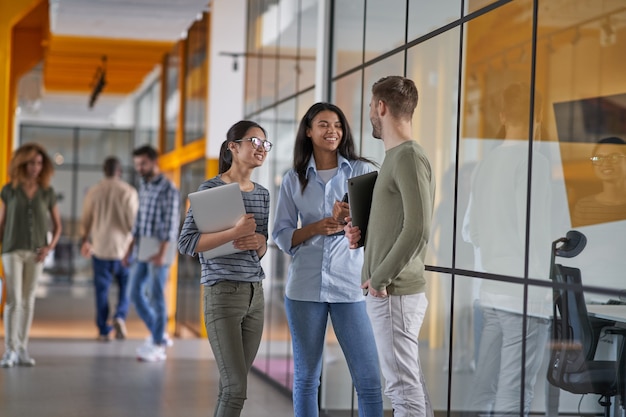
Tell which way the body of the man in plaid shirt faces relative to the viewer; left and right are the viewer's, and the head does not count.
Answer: facing the viewer and to the left of the viewer

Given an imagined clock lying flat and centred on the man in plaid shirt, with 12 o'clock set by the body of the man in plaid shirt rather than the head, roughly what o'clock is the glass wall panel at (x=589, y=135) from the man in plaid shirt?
The glass wall panel is roughly at 10 o'clock from the man in plaid shirt.

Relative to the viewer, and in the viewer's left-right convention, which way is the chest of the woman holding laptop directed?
facing the viewer and to the right of the viewer

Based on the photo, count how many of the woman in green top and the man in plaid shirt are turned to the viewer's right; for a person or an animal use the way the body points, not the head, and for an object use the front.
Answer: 0

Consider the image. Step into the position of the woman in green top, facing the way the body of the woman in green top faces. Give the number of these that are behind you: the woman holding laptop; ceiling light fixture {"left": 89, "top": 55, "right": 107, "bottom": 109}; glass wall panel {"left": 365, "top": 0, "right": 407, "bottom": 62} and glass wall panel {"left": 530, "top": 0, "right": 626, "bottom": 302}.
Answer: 1

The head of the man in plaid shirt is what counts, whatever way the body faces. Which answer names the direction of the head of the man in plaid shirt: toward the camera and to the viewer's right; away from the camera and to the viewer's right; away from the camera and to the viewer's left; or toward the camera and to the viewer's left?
toward the camera and to the viewer's left

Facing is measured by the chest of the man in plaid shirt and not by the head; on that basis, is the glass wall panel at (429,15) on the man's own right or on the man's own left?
on the man's own left

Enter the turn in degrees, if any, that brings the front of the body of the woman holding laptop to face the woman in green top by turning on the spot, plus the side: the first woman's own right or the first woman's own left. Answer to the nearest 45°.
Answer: approximately 180°

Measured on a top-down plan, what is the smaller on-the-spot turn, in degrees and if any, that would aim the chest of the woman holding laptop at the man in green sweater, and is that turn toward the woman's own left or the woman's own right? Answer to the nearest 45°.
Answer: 0° — they already face them

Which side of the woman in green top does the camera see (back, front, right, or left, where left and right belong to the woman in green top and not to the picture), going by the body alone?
front

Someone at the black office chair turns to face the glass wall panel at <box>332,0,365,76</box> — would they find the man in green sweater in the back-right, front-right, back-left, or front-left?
front-left

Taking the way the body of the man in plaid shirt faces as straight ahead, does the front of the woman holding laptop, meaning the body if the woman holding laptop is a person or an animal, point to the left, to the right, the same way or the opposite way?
to the left
